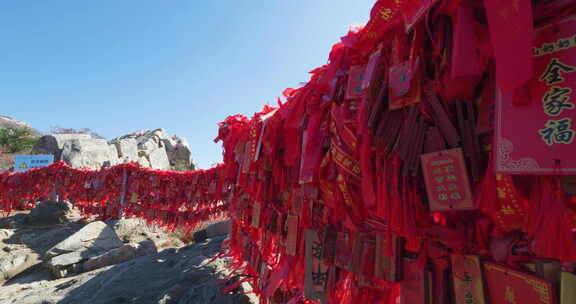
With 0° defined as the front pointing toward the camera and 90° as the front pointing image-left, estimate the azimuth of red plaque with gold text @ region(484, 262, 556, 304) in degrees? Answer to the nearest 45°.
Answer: approximately 45°

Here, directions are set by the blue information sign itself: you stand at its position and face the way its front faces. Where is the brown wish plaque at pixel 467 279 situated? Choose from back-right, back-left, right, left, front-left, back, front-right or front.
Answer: front

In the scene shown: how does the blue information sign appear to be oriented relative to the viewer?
toward the camera

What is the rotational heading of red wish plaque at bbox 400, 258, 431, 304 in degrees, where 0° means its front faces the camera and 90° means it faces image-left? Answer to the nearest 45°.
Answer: approximately 45°

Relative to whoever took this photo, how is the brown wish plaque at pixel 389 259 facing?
facing the viewer and to the left of the viewer

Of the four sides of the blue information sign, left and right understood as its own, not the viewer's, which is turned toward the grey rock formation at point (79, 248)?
front

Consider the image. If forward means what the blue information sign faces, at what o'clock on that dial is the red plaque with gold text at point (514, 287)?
The red plaque with gold text is roughly at 12 o'clock from the blue information sign.
